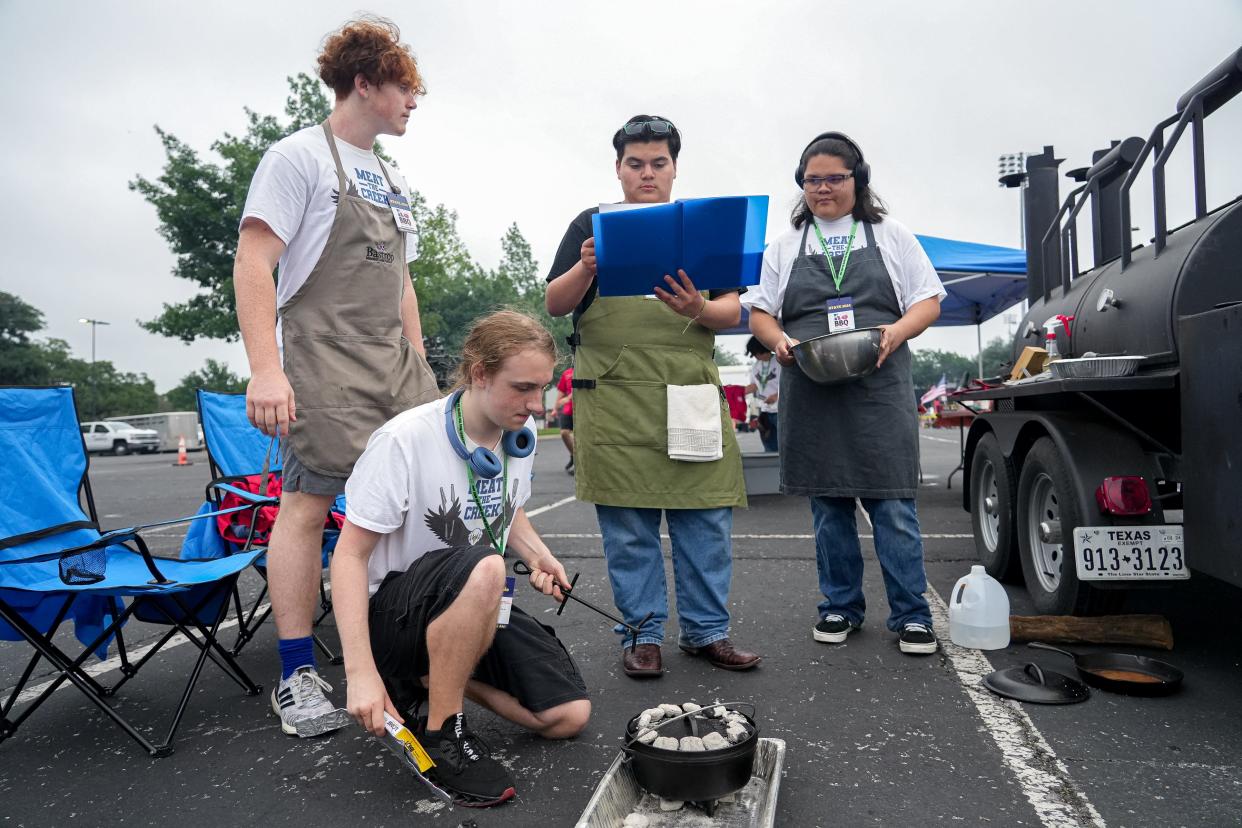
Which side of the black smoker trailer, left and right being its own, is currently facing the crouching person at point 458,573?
left

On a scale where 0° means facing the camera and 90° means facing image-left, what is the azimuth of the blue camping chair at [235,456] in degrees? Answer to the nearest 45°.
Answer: approximately 315°

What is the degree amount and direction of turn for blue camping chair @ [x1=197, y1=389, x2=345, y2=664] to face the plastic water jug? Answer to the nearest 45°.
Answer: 0° — it already faces it

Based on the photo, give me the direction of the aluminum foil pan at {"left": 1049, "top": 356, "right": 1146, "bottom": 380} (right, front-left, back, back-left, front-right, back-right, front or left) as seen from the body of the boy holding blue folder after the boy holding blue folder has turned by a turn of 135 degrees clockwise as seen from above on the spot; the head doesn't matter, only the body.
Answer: back-right

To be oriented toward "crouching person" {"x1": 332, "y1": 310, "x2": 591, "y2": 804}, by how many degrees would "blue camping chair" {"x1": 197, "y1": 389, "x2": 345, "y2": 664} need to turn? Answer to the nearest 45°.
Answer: approximately 45° to its right

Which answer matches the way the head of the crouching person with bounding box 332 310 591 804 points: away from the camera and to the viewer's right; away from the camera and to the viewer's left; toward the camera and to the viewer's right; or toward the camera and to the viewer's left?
toward the camera and to the viewer's right

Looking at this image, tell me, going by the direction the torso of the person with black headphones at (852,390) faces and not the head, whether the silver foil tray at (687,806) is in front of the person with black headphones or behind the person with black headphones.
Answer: in front

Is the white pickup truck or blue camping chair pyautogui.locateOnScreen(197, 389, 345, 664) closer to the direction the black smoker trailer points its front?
the white pickup truck

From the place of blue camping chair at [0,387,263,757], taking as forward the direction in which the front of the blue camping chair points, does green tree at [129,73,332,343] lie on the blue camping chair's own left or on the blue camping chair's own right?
on the blue camping chair's own left

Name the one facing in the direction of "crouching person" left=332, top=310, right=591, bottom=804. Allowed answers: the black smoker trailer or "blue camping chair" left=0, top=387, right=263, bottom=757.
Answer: the blue camping chair
